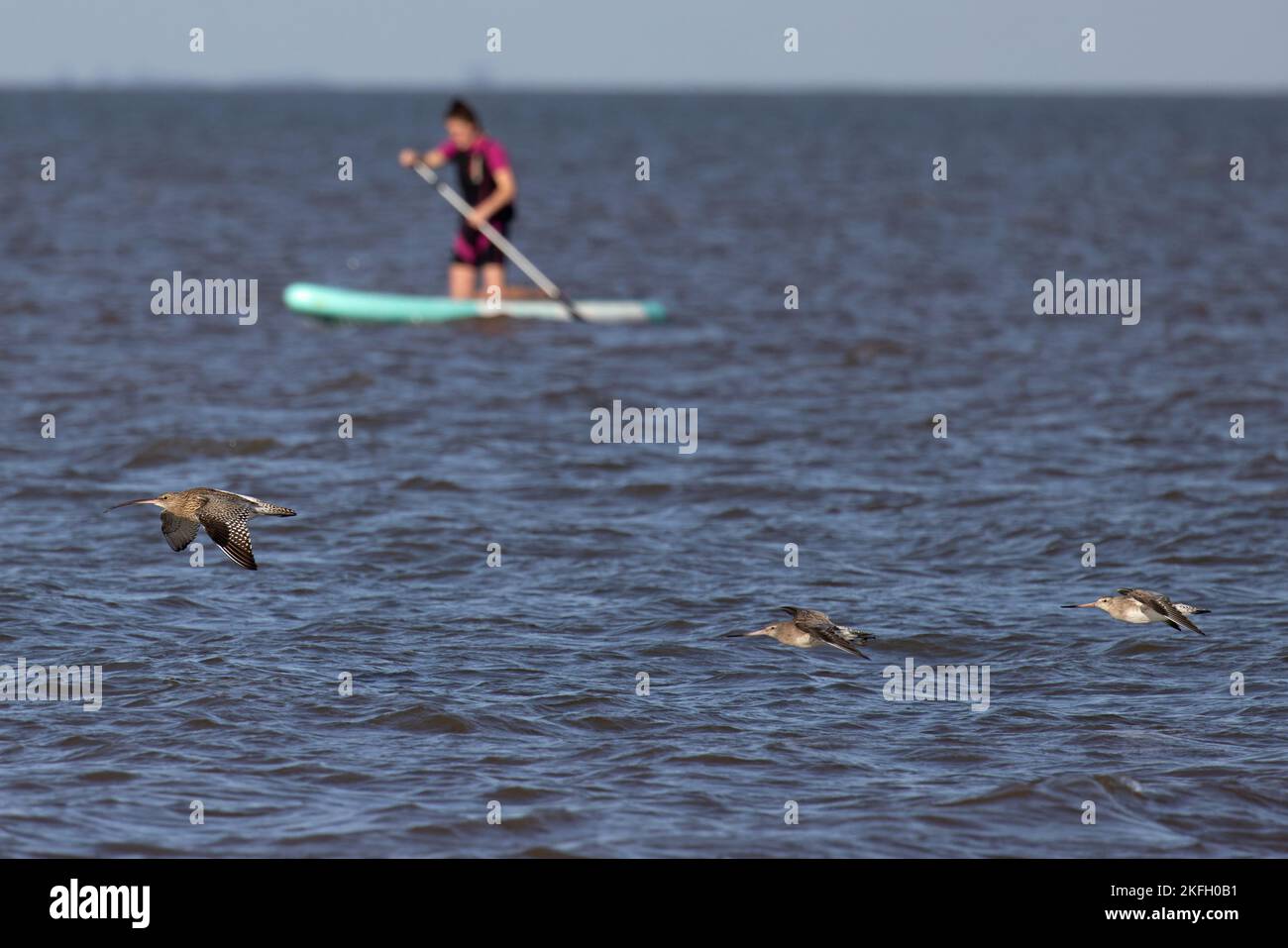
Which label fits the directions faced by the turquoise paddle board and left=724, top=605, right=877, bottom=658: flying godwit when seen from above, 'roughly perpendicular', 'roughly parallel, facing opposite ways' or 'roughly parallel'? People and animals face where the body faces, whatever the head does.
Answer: roughly parallel

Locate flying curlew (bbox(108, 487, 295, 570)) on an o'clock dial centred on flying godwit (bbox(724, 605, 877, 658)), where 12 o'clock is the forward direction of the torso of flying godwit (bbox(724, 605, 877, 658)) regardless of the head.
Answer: flying curlew (bbox(108, 487, 295, 570)) is roughly at 12 o'clock from flying godwit (bbox(724, 605, 877, 658)).

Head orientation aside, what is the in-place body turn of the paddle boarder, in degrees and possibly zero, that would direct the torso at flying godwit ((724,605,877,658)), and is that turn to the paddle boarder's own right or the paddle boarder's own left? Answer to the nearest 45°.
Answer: approximately 45° to the paddle boarder's own left

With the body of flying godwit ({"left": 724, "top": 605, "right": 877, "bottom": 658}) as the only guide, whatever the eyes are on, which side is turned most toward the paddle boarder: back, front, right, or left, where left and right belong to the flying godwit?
right

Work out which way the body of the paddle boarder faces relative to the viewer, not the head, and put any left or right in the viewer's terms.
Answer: facing the viewer and to the left of the viewer

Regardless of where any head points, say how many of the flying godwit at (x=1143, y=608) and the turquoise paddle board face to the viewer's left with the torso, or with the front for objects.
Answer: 2

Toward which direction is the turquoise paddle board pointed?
to the viewer's left

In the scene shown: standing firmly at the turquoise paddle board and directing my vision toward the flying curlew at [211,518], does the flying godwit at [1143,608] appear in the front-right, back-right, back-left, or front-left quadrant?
front-left

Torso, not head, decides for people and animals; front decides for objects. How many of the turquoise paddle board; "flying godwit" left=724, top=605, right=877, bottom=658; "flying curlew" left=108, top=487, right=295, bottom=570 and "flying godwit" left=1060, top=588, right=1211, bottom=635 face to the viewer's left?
4

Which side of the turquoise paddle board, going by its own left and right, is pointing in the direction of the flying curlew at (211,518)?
left

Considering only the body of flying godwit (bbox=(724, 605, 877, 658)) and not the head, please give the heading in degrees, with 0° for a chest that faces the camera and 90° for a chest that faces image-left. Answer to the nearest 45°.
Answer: approximately 90°

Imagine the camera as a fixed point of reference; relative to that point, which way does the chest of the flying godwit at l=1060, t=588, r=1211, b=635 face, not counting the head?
to the viewer's left

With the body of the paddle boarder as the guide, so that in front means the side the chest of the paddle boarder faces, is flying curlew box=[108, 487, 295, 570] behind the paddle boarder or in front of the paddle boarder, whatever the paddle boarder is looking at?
in front

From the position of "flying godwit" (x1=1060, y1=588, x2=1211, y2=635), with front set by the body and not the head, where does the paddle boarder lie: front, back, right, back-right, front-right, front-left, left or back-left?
front-right
